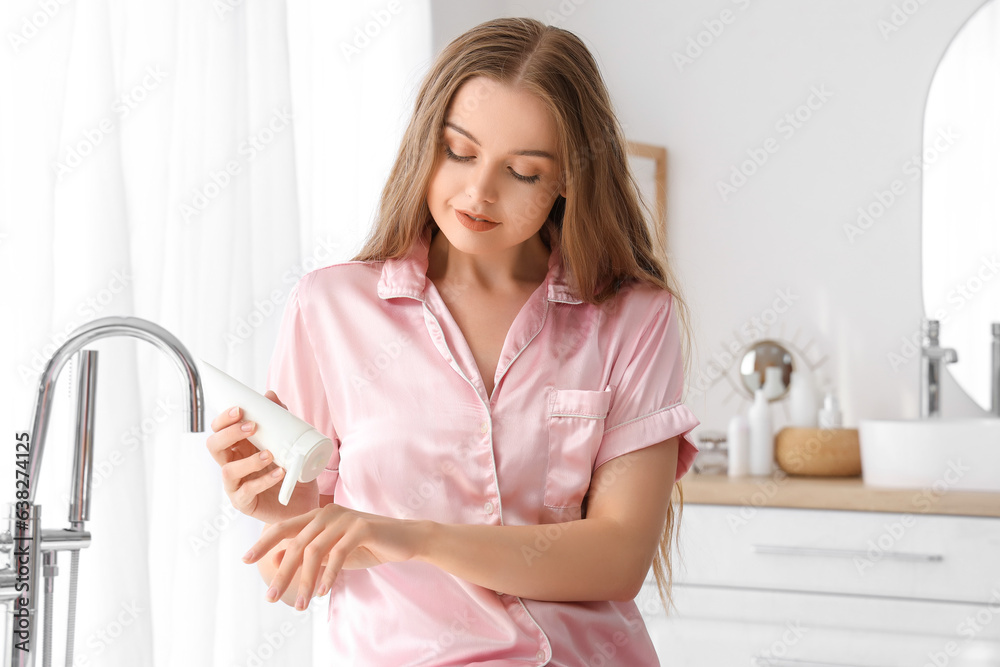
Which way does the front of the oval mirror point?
toward the camera

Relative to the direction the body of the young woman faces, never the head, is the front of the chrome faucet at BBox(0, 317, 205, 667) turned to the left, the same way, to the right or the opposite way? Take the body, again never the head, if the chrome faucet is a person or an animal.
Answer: to the left

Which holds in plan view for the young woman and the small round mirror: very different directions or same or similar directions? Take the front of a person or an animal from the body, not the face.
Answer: same or similar directions

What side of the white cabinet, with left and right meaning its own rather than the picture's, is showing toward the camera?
front

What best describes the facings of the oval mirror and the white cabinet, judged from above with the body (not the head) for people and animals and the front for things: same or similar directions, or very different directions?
same or similar directions

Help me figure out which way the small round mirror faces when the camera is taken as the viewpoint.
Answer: facing the viewer

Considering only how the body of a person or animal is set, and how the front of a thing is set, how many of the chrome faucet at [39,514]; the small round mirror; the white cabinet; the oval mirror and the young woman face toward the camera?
4

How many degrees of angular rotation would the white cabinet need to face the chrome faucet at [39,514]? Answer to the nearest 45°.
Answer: approximately 45° to its right

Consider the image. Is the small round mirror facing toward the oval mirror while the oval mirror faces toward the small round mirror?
no

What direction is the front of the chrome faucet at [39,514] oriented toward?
to the viewer's right

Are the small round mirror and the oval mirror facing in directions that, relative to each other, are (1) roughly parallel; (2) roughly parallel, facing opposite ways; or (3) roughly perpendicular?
roughly parallel

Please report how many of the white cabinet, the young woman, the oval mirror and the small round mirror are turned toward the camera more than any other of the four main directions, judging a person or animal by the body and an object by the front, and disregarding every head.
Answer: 4

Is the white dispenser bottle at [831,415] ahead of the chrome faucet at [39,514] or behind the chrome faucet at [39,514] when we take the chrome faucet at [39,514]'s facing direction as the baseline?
ahead

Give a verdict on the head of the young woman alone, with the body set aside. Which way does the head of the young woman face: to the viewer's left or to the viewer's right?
to the viewer's left

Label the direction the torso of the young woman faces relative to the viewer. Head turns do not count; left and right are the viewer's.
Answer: facing the viewer

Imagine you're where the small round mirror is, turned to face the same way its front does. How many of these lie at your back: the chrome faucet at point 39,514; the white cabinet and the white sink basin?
0
